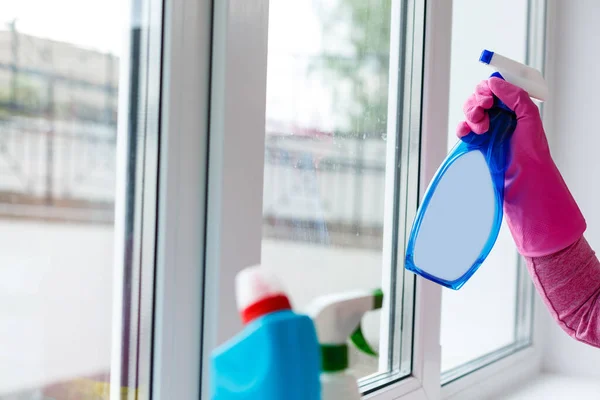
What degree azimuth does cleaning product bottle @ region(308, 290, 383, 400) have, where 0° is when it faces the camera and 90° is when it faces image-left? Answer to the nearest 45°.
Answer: approximately 270°
